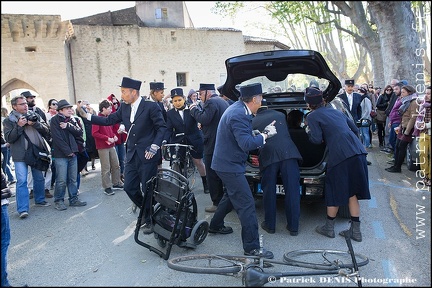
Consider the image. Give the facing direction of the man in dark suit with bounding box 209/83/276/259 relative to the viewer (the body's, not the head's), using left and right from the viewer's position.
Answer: facing to the right of the viewer

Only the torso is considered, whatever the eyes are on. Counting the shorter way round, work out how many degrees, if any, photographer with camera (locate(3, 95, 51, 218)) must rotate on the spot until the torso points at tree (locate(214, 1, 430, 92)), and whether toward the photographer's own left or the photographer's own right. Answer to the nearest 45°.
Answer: approximately 45° to the photographer's own left

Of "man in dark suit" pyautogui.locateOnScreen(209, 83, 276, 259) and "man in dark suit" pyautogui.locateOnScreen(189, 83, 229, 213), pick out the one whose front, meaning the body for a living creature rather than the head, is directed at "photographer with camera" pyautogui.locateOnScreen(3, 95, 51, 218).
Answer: "man in dark suit" pyautogui.locateOnScreen(189, 83, 229, 213)

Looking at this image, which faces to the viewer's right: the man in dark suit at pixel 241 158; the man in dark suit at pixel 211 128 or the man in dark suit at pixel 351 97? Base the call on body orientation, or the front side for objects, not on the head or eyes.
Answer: the man in dark suit at pixel 241 158

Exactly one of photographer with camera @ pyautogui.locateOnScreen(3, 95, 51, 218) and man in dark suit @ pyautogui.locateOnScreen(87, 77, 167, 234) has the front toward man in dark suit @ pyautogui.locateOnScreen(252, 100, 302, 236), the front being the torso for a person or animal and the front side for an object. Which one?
the photographer with camera

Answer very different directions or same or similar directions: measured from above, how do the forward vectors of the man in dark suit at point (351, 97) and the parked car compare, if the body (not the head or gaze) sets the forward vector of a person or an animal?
very different directions

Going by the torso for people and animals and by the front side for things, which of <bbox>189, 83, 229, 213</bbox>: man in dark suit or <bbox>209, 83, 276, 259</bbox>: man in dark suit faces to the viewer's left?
<bbox>189, 83, 229, 213</bbox>: man in dark suit

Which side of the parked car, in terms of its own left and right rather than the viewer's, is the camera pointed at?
back
